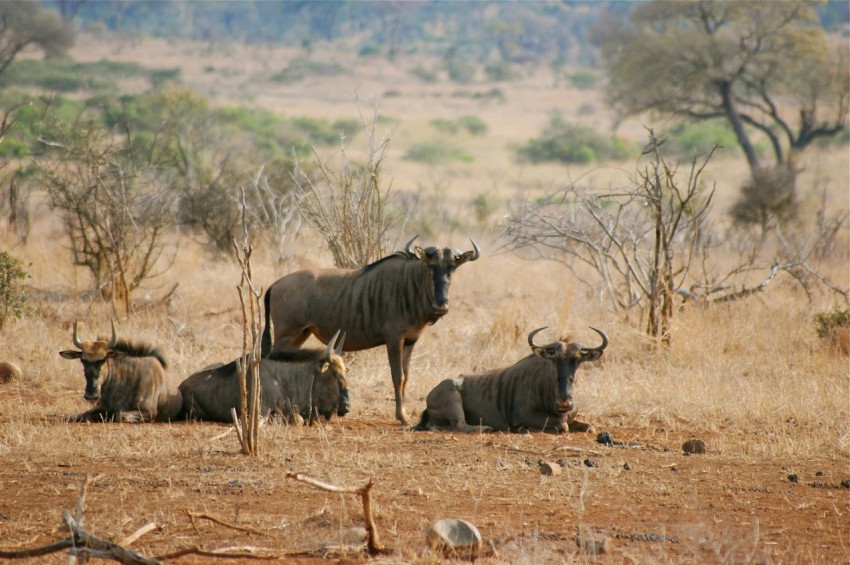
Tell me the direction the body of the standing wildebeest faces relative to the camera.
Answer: to the viewer's right

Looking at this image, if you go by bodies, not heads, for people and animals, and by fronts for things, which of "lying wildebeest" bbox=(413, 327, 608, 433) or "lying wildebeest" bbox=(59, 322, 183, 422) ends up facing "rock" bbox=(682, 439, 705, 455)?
"lying wildebeest" bbox=(413, 327, 608, 433)

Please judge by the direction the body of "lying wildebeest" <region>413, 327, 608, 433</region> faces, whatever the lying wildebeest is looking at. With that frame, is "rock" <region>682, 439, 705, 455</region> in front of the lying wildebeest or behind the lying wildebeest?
in front

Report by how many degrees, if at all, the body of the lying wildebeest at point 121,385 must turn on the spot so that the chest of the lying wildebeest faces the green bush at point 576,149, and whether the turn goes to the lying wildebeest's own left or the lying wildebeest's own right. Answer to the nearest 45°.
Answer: approximately 180°

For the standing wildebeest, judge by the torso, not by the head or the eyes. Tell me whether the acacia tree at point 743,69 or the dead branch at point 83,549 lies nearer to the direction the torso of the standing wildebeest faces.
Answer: the acacia tree

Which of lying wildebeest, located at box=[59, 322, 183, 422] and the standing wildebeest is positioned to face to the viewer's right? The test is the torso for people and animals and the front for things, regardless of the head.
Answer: the standing wildebeest

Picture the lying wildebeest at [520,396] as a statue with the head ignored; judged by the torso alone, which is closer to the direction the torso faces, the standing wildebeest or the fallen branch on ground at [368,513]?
the fallen branch on ground

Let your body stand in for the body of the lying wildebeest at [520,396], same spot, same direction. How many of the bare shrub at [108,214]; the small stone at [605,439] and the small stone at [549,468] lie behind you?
1

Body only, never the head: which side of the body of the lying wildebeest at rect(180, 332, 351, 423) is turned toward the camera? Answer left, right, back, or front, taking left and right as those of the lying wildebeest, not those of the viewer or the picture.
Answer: right

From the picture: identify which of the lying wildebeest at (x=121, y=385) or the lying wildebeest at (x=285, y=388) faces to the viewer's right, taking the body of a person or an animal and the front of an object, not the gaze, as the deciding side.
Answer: the lying wildebeest at (x=285, y=388)

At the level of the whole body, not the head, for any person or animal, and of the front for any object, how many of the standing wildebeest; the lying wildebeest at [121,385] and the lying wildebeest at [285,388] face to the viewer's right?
2

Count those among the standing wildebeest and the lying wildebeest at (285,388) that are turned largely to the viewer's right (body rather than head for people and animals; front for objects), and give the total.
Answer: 2

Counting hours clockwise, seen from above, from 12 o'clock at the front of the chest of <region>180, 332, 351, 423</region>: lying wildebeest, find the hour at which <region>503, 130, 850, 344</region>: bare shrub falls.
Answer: The bare shrub is roughly at 11 o'clock from the lying wildebeest.

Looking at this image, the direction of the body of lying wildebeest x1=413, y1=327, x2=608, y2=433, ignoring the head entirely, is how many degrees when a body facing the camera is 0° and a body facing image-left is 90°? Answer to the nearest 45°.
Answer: approximately 315°

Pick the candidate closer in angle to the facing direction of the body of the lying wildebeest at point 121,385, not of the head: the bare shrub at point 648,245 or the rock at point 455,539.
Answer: the rock

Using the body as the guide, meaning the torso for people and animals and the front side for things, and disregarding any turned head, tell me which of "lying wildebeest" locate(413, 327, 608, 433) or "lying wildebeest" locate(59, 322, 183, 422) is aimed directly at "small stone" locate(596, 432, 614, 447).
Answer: "lying wildebeest" locate(413, 327, 608, 433)

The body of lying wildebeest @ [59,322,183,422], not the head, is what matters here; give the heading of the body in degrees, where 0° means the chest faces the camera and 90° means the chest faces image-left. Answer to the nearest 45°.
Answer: approximately 45°
